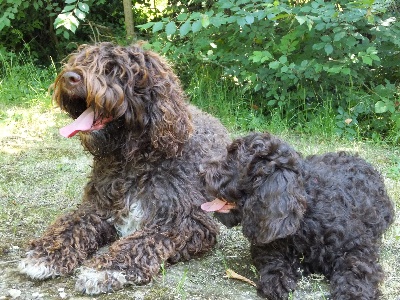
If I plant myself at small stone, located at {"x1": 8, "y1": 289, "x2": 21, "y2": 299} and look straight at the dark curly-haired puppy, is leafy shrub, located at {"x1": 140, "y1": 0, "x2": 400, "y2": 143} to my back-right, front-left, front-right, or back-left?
front-left

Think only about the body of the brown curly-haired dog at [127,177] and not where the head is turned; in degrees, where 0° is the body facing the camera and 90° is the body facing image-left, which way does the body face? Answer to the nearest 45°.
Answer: approximately 45°

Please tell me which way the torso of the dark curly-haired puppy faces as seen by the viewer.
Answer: to the viewer's left

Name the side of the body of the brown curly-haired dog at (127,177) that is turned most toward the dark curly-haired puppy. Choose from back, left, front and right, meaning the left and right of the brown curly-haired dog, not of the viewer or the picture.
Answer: left

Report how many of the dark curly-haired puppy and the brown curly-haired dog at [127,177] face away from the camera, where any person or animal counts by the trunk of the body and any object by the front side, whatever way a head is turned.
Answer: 0

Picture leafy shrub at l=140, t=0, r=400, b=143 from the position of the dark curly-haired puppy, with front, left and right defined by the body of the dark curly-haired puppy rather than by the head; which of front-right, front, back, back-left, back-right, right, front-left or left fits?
right

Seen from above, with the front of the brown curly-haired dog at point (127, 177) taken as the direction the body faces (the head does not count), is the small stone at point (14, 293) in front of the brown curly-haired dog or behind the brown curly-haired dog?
in front

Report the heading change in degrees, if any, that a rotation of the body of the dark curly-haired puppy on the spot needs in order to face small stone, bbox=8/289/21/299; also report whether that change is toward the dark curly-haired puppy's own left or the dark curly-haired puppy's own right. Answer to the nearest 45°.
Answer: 0° — it already faces it

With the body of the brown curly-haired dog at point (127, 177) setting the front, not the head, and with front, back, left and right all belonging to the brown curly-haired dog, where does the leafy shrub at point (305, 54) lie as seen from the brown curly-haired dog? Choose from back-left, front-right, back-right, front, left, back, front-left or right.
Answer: back

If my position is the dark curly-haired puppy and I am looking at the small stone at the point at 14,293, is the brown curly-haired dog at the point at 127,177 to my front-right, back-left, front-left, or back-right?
front-right

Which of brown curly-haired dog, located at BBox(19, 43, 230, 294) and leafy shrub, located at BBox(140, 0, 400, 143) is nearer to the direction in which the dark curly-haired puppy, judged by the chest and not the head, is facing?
the brown curly-haired dog

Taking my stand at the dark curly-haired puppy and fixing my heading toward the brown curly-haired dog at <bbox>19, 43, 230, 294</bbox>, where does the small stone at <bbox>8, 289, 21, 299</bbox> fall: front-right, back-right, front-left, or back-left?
front-left
